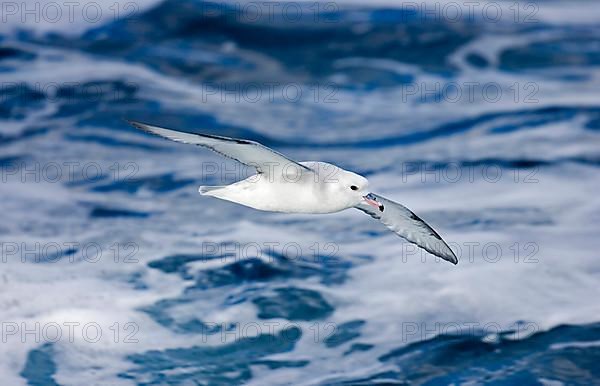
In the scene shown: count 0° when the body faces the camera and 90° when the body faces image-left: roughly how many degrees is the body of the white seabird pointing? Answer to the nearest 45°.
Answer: approximately 315°
